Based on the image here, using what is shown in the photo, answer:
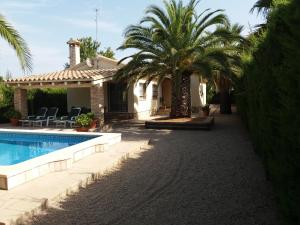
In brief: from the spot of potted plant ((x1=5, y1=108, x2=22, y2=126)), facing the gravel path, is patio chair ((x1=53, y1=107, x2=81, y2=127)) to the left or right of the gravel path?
left

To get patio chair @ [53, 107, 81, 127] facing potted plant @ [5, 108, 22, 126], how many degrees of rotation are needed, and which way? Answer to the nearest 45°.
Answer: approximately 90° to its right

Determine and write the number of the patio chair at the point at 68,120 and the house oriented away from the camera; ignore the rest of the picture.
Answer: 0

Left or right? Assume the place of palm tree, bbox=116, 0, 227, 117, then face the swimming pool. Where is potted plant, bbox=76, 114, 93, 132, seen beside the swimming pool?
right

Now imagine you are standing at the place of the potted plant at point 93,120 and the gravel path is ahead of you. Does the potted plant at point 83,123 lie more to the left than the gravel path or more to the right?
right

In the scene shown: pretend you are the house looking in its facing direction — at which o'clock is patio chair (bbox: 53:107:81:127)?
The patio chair is roughly at 1 o'clock from the house.

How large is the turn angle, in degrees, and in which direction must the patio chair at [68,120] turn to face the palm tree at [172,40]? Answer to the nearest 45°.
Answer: approximately 90° to its left

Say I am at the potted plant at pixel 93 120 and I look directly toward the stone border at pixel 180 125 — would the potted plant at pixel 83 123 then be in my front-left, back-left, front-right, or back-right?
back-right

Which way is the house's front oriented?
toward the camera

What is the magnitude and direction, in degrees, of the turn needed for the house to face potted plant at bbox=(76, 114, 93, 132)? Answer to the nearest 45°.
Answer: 0° — it already faces it

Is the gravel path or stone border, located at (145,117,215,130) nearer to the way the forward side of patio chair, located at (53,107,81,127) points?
the gravel path

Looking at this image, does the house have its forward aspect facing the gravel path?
yes

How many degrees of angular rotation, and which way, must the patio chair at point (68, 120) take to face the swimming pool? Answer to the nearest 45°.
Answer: approximately 45° to its left

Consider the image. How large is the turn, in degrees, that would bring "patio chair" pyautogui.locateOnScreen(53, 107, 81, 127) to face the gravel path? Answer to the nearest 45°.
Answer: approximately 45° to its left

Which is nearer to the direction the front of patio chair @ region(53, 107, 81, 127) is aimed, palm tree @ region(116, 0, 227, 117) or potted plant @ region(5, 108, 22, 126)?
the potted plant

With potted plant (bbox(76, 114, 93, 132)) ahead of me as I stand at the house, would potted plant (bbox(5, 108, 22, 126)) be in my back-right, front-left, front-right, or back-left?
front-right
